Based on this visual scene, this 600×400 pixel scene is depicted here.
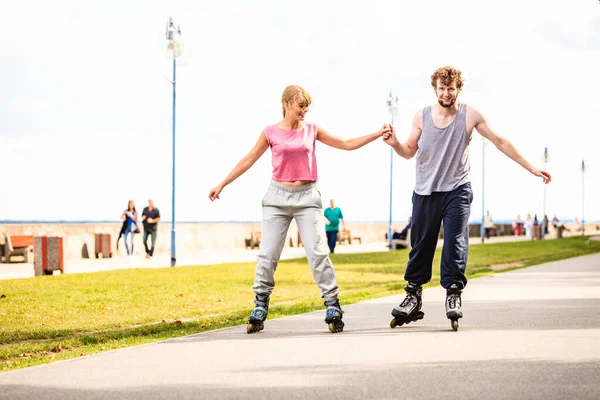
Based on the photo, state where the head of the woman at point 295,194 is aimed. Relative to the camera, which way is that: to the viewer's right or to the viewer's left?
to the viewer's right

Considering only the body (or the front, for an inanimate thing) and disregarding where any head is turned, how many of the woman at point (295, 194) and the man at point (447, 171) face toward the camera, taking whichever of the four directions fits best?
2

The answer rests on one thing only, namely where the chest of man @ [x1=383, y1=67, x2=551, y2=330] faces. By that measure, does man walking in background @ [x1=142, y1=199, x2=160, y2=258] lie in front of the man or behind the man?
behind

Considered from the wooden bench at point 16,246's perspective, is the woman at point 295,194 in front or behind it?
in front

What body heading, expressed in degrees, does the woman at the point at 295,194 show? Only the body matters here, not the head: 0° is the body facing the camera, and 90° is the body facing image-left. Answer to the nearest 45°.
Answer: approximately 0°

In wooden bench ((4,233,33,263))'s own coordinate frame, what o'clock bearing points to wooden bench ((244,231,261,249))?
wooden bench ((244,231,261,249)) is roughly at 9 o'clock from wooden bench ((4,233,33,263)).

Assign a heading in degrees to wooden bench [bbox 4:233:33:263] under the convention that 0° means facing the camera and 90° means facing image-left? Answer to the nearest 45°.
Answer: approximately 315°

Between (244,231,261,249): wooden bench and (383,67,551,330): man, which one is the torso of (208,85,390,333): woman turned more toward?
the man
